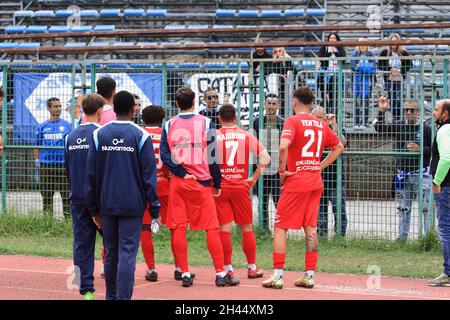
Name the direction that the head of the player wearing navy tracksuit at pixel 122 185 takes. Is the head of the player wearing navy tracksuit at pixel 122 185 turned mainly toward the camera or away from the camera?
away from the camera

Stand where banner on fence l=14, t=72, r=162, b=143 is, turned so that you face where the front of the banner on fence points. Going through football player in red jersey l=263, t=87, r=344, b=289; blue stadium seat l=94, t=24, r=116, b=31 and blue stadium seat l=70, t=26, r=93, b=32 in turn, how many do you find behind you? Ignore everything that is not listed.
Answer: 2

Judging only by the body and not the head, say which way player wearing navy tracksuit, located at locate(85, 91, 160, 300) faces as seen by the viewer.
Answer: away from the camera

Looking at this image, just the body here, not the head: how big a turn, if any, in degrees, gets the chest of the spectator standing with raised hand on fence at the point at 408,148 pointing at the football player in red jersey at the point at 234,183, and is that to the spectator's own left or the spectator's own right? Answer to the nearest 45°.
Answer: approximately 45° to the spectator's own right

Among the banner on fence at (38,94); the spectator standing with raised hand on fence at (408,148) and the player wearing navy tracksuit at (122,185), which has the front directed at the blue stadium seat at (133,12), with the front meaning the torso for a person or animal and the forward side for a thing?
the player wearing navy tracksuit

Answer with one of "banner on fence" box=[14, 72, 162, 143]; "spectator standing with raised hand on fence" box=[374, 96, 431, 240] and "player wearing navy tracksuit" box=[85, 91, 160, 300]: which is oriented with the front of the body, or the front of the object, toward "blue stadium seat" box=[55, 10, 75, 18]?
the player wearing navy tracksuit

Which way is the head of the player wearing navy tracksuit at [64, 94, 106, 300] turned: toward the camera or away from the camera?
away from the camera

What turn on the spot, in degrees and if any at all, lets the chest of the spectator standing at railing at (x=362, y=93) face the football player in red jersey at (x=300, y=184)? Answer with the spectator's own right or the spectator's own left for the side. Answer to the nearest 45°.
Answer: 0° — they already face them

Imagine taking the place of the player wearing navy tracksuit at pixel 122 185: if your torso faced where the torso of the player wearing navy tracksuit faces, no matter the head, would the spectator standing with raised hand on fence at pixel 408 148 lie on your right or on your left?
on your right

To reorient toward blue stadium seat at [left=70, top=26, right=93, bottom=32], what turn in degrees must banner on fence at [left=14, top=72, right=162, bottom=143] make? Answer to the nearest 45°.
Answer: approximately 180°
